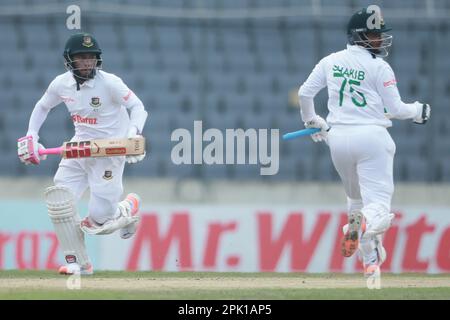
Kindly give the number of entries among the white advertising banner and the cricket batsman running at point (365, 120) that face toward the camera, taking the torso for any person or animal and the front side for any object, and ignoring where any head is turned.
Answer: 1

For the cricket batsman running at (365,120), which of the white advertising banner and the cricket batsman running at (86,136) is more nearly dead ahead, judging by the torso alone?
the white advertising banner

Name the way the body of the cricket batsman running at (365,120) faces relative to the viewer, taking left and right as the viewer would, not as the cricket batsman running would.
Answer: facing away from the viewer and to the right of the viewer

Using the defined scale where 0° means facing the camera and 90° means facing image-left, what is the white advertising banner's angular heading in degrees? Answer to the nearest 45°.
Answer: approximately 0°
